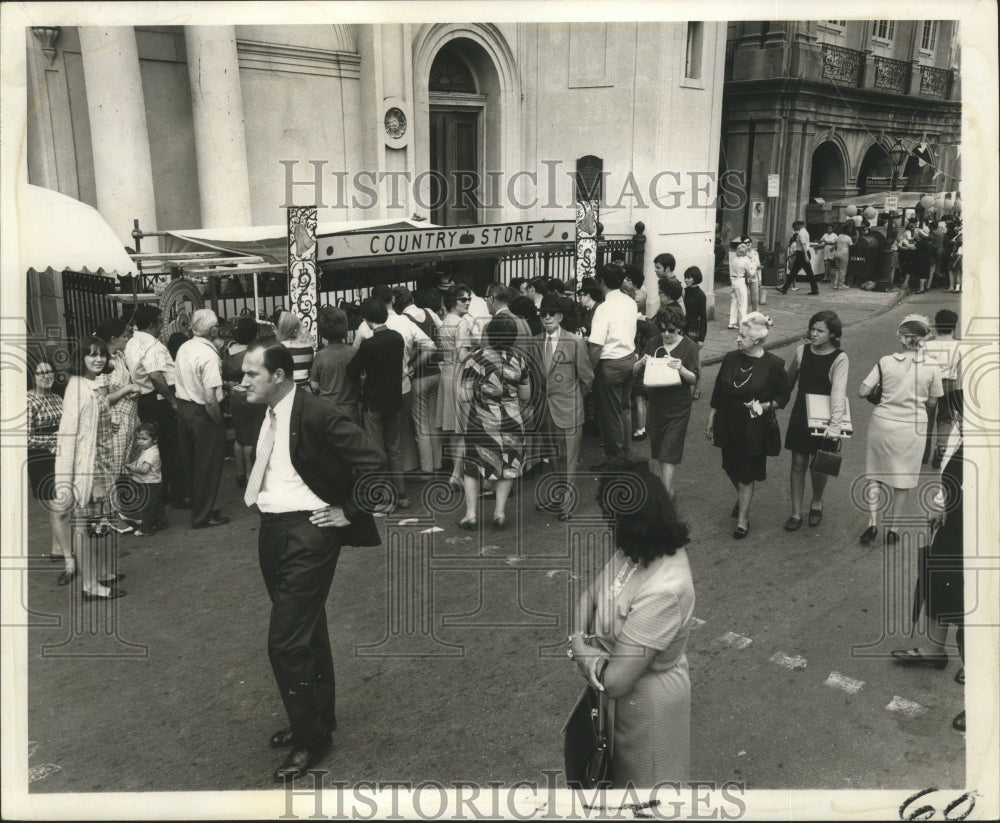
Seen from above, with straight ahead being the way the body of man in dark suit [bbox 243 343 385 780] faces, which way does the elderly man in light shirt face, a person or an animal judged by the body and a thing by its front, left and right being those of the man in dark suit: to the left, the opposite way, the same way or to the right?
the opposite way

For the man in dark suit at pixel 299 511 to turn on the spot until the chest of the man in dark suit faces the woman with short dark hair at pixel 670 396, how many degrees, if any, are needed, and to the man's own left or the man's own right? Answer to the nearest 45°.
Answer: approximately 180°

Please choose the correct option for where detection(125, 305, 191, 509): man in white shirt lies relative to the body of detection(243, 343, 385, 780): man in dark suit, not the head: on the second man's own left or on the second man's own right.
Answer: on the second man's own right

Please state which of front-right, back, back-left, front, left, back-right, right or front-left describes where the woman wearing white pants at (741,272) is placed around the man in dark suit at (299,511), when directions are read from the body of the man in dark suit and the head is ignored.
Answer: back

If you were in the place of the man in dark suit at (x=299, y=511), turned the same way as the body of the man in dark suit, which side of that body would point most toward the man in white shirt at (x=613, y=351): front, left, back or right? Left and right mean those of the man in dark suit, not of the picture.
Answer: back

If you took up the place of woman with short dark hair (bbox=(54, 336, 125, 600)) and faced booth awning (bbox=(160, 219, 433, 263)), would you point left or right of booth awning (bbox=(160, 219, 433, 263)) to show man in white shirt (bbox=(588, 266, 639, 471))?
right

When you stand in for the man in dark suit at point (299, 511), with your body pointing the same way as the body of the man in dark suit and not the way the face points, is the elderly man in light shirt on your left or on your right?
on your right

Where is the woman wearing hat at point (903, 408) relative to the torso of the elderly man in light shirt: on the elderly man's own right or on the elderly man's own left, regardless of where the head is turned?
on the elderly man's own right

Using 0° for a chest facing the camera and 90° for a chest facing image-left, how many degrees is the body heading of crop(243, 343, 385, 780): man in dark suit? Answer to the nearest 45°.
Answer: approximately 45°

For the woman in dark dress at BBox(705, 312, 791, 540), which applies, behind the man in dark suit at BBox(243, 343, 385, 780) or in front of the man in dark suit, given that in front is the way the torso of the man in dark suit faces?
behind

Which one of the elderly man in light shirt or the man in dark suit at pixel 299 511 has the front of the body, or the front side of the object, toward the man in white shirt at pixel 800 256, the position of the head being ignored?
the elderly man in light shirt

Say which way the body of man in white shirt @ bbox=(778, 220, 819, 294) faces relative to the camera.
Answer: to the viewer's left

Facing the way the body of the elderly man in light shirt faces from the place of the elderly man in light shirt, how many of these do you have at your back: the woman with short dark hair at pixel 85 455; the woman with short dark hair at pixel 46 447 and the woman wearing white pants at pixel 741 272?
2

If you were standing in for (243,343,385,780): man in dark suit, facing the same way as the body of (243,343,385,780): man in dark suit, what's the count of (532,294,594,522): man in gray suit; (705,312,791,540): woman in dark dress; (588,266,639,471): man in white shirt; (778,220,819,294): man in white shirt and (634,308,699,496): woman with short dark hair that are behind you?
5

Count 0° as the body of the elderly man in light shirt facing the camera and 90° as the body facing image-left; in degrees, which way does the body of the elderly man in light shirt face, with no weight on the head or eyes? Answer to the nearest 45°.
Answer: approximately 225°

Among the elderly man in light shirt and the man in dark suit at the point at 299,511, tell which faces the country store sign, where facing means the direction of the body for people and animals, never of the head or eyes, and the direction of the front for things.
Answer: the elderly man in light shirt
